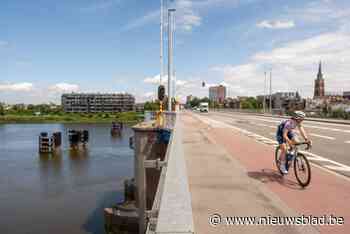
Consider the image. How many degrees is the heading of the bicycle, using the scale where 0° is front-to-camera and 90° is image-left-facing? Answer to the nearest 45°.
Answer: approximately 315°

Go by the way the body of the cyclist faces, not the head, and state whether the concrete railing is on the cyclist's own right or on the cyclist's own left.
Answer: on the cyclist's own right

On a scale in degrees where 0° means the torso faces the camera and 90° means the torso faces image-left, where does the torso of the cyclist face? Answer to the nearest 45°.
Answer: approximately 315°
